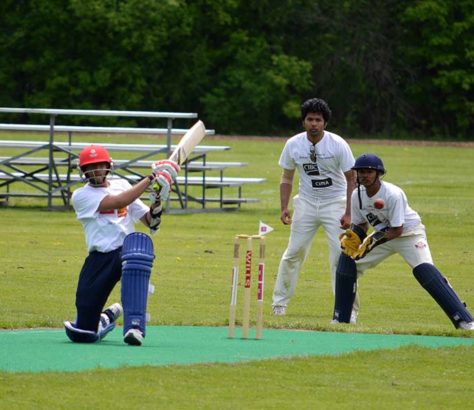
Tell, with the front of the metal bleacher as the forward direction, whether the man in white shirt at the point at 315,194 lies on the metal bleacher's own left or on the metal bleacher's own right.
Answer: on the metal bleacher's own right

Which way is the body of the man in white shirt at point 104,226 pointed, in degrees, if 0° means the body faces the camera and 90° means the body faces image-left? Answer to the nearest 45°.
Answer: approximately 0°

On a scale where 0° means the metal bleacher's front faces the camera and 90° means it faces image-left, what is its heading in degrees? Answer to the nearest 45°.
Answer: approximately 225°

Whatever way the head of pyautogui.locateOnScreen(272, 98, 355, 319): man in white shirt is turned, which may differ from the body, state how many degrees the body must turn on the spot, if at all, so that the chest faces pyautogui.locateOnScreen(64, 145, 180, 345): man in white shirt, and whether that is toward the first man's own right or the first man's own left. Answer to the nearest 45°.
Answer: approximately 45° to the first man's own right

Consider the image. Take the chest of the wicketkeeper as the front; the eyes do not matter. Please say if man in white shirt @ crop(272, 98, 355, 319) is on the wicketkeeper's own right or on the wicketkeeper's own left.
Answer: on the wicketkeeper's own right

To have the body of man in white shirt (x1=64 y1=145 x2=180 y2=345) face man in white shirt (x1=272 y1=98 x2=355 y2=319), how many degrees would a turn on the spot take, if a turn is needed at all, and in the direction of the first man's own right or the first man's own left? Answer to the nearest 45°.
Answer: approximately 135° to the first man's own left

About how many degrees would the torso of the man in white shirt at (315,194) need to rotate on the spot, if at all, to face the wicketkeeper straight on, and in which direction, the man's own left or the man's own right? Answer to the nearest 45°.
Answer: approximately 45° to the man's own left

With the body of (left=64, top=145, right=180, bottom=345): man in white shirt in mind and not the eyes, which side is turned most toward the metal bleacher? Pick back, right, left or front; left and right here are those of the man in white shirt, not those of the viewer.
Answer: back

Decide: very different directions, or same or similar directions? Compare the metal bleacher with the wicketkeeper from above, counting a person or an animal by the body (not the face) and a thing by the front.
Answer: very different directions
